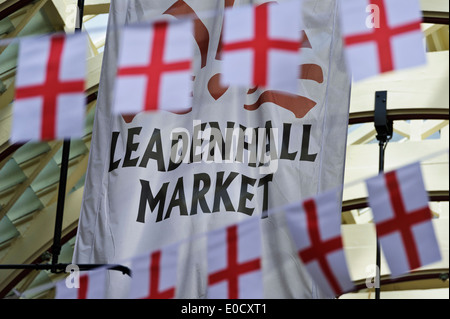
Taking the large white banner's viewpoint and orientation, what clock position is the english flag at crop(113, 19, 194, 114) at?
The english flag is roughly at 1 o'clock from the large white banner.

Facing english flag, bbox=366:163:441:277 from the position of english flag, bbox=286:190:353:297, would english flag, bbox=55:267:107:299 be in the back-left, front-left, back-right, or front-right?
back-left

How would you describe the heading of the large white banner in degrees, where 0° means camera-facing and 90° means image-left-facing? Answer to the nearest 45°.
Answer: approximately 0°
